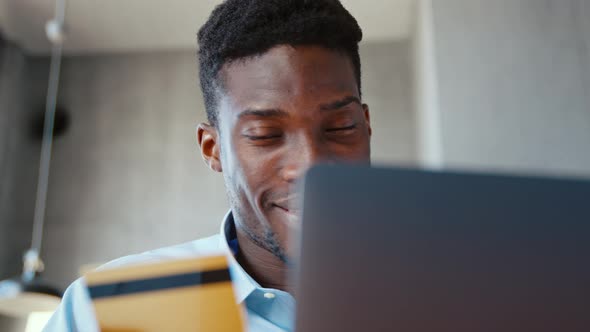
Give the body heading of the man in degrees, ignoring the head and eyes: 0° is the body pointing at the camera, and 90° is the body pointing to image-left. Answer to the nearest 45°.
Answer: approximately 0°
